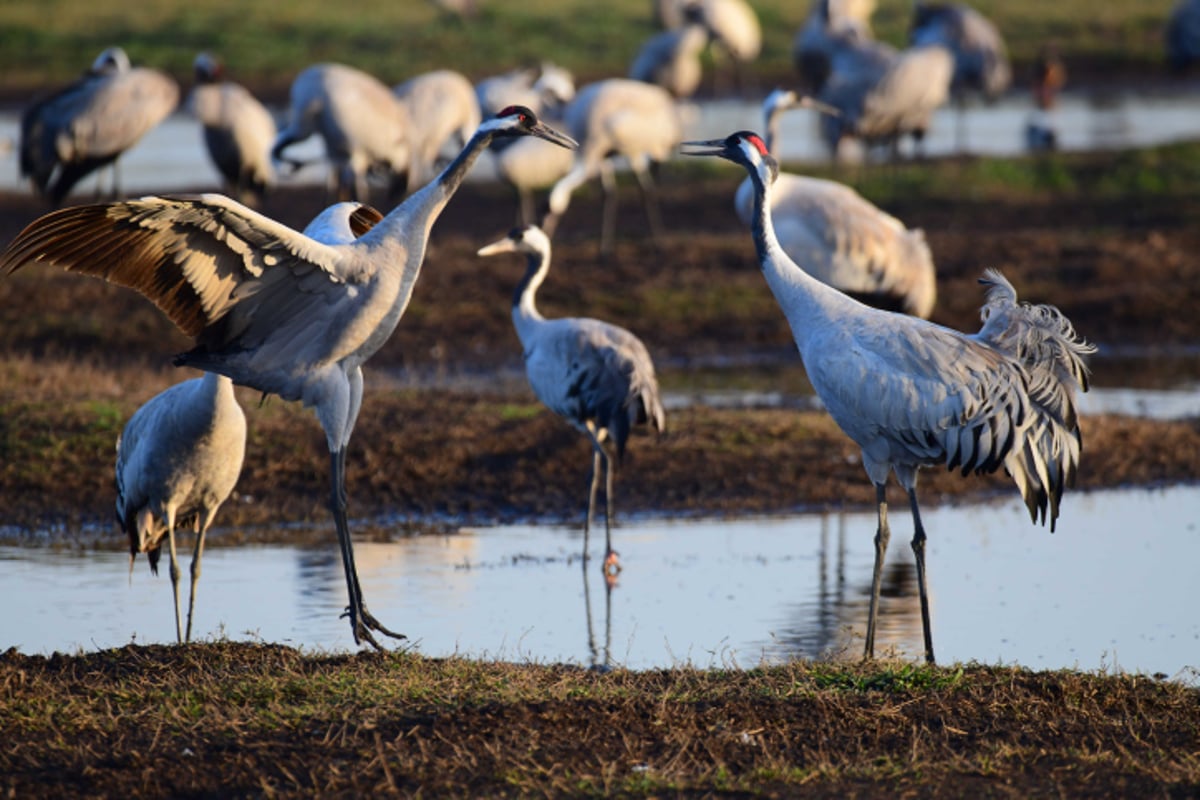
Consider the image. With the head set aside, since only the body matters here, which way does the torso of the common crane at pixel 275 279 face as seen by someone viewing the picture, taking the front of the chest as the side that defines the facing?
to the viewer's right

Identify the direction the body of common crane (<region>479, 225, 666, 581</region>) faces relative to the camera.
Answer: to the viewer's left

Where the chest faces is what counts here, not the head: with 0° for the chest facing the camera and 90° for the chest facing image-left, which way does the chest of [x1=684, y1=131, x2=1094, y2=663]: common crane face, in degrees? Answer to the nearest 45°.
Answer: approximately 90°

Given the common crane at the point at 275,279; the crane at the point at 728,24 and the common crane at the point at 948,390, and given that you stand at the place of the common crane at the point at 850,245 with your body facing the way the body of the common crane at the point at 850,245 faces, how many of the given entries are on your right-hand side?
1

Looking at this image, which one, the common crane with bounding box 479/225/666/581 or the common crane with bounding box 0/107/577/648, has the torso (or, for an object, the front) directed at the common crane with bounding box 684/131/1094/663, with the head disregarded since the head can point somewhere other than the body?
the common crane with bounding box 0/107/577/648

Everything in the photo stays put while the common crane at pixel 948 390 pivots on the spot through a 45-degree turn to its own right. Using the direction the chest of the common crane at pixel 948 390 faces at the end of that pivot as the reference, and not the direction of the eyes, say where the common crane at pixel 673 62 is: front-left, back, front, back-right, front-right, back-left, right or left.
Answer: front-right

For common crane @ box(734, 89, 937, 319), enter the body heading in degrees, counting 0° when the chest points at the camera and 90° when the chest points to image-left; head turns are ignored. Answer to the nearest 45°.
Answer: approximately 90°
